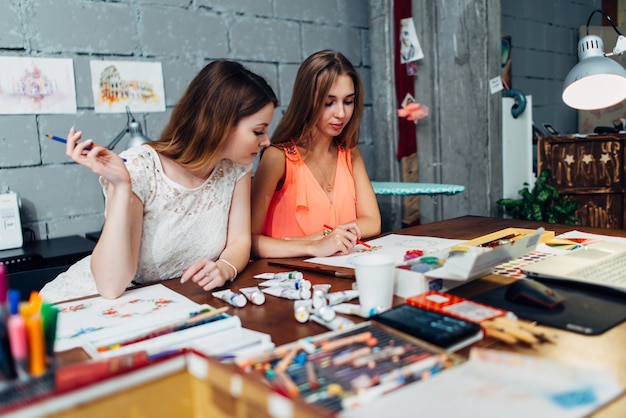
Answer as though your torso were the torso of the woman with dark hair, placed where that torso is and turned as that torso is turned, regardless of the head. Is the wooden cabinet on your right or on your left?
on your left

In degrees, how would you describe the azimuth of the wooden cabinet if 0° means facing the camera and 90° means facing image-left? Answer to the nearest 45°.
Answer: approximately 0°

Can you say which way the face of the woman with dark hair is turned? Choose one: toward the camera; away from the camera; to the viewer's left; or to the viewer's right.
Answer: to the viewer's right

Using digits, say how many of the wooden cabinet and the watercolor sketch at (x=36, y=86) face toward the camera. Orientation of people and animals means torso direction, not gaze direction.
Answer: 2

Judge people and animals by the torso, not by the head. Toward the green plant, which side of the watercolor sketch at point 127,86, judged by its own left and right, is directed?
left

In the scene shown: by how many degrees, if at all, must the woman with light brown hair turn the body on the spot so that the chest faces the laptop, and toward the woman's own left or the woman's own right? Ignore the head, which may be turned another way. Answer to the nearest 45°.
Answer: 0° — they already face it
